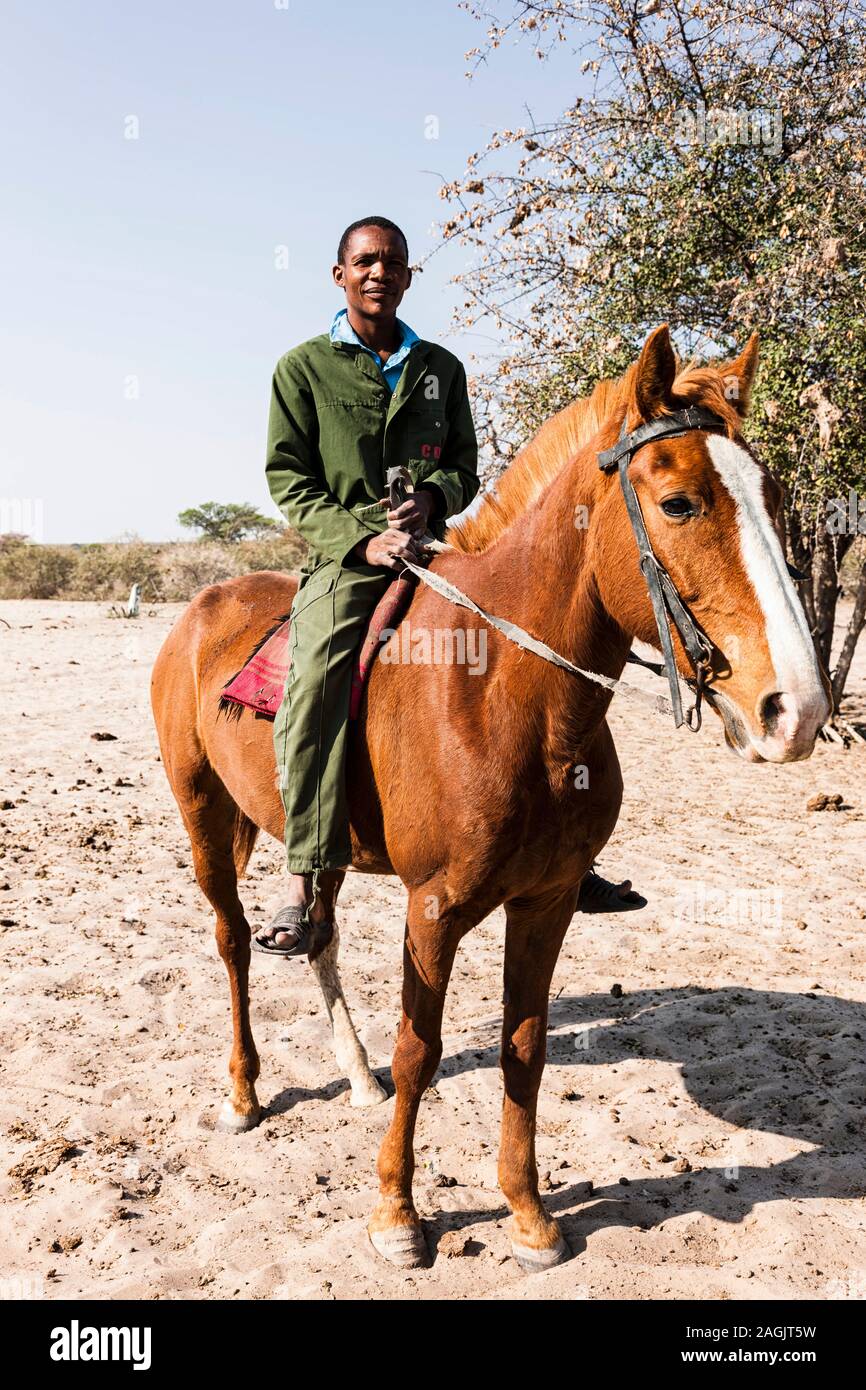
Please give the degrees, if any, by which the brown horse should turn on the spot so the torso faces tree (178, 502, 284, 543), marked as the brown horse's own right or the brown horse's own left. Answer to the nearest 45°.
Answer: approximately 135° to the brown horse's own left

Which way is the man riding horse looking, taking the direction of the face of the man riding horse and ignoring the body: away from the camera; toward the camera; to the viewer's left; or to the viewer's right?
toward the camera

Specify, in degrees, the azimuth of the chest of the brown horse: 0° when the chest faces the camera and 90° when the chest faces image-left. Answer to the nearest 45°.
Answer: approximately 315°

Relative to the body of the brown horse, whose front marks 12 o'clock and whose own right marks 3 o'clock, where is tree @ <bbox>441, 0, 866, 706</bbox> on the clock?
The tree is roughly at 8 o'clock from the brown horse.

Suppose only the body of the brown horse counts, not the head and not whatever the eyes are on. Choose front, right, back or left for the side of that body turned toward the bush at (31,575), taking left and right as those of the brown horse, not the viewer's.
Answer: back
